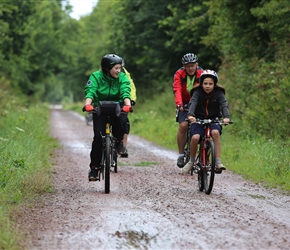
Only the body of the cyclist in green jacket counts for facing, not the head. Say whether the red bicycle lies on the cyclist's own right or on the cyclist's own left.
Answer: on the cyclist's own left

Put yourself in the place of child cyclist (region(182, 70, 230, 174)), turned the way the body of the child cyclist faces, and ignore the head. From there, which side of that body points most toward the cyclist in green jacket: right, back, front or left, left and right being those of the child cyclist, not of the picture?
right

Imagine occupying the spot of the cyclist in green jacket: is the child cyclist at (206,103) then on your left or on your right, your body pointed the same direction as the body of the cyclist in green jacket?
on your left

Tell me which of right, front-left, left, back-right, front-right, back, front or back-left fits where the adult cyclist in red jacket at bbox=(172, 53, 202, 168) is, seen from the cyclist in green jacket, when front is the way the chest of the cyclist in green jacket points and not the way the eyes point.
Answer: back-left

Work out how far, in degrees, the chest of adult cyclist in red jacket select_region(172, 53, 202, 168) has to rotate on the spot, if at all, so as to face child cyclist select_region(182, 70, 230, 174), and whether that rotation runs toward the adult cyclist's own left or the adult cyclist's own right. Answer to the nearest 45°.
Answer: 0° — they already face them

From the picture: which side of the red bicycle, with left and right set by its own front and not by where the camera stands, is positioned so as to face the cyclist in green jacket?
right

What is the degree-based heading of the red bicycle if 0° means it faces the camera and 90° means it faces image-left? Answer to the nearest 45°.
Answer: approximately 0°

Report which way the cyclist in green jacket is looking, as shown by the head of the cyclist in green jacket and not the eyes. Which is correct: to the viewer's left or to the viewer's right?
to the viewer's right
